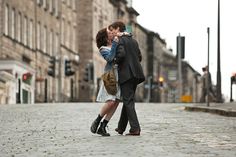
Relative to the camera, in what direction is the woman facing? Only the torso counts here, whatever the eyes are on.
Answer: to the viewer's right

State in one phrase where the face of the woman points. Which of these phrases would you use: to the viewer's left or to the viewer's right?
to the viewer's right
